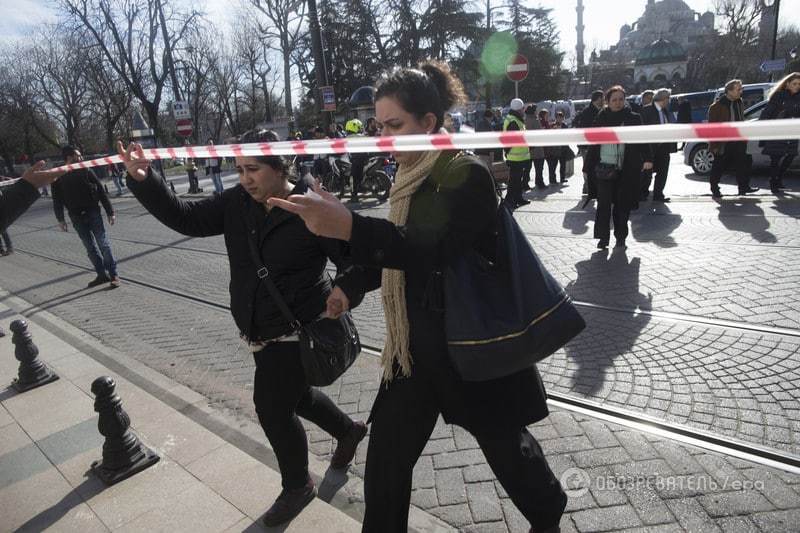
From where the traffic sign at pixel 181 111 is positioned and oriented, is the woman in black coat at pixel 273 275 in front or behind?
in front

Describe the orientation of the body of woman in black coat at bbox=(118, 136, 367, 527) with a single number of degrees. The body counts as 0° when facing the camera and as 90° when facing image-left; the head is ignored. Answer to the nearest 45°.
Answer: approximately 45°

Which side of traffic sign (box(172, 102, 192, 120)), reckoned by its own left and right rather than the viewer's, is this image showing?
front

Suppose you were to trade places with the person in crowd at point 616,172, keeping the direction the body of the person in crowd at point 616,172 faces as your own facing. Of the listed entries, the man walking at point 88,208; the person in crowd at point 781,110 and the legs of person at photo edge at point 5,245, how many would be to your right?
2

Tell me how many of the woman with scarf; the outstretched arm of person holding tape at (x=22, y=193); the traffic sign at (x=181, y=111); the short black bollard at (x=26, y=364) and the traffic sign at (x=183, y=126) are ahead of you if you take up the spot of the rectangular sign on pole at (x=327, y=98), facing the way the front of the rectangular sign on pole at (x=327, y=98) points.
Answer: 3

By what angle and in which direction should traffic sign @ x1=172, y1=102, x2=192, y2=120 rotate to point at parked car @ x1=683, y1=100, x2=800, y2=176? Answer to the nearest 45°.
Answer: approximately 45° to its left

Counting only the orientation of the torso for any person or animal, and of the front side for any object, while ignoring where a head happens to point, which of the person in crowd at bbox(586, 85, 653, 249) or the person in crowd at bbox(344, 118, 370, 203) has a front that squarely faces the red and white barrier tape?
the person in crowd at bbox(586, 85, 653, 249)

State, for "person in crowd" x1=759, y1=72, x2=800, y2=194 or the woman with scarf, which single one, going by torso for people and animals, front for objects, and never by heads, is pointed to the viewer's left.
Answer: the woman with scarf

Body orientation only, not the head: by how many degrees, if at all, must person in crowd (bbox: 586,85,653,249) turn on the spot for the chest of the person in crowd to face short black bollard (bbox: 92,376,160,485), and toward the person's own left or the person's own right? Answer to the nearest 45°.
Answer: approximately 45° to the person's own right

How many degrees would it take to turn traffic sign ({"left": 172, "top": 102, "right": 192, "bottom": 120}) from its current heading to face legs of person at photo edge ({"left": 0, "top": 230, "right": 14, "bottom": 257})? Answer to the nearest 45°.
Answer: approximately 45° to its right

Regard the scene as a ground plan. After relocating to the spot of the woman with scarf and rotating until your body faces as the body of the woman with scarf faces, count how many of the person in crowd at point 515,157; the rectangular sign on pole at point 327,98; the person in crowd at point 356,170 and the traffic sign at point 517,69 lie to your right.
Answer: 4
